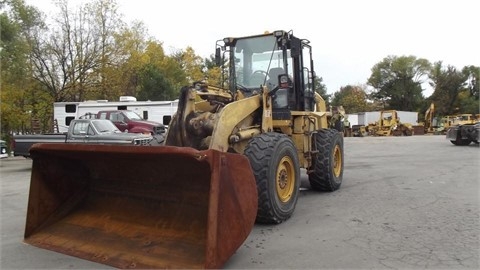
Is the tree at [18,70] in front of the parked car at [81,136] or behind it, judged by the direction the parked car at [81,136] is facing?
behind

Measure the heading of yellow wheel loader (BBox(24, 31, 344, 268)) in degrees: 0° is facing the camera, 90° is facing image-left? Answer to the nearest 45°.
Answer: approximately 45°

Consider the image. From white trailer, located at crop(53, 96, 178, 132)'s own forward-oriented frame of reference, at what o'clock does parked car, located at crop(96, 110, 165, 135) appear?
The parked car is roughly at 3 o'clock from the white trailer.

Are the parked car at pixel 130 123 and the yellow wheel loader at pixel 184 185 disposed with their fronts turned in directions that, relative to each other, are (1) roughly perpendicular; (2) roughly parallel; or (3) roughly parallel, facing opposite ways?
roughly perpendicular

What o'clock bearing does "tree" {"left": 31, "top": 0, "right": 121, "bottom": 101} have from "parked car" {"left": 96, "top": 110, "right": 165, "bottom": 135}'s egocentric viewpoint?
The tree is roughly at 7 o'clock from the parked car.

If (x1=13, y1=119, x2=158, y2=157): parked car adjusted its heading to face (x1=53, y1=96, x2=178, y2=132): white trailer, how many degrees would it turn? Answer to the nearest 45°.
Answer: approximately 135° to its left

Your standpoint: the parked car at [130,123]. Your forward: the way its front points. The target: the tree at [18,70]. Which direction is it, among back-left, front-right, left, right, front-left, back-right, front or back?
back

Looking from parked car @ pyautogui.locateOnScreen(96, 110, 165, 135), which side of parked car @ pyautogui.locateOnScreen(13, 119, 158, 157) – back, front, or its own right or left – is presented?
left

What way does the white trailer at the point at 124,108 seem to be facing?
to the viewer's right

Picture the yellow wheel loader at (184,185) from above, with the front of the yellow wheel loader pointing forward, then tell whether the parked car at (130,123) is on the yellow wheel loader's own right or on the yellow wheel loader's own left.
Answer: on the yellow wheel loader's own right

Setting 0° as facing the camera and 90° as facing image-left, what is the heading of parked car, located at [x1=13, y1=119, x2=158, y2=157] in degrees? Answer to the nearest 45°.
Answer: approximately 315°
